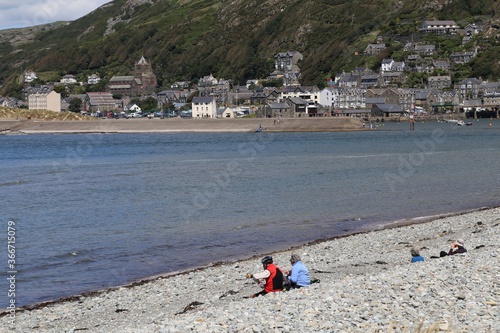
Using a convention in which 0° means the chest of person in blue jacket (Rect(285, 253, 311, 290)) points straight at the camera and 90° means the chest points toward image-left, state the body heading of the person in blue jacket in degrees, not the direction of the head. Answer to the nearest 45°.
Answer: approximately 135°
